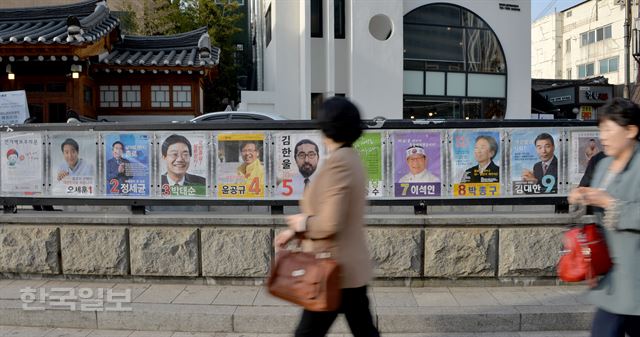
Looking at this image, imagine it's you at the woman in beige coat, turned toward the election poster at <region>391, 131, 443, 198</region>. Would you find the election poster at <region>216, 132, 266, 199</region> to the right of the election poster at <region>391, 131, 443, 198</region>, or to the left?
left

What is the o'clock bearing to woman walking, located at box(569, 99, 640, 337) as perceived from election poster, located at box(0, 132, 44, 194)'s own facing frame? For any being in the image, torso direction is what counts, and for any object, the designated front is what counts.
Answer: The woman walking is roughly at 11 o'clock from the election poster.

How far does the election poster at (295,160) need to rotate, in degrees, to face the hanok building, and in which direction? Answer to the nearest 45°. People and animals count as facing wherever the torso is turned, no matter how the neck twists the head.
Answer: approximately 135° to its right

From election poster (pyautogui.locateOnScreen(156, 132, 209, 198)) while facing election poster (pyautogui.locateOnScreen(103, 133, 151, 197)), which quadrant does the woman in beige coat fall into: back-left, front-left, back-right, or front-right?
back-left

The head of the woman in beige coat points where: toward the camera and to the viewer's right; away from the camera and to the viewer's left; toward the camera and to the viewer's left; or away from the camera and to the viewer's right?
away from the camera and to the viewer's left

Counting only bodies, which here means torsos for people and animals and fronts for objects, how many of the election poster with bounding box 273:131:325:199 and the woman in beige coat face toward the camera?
1
